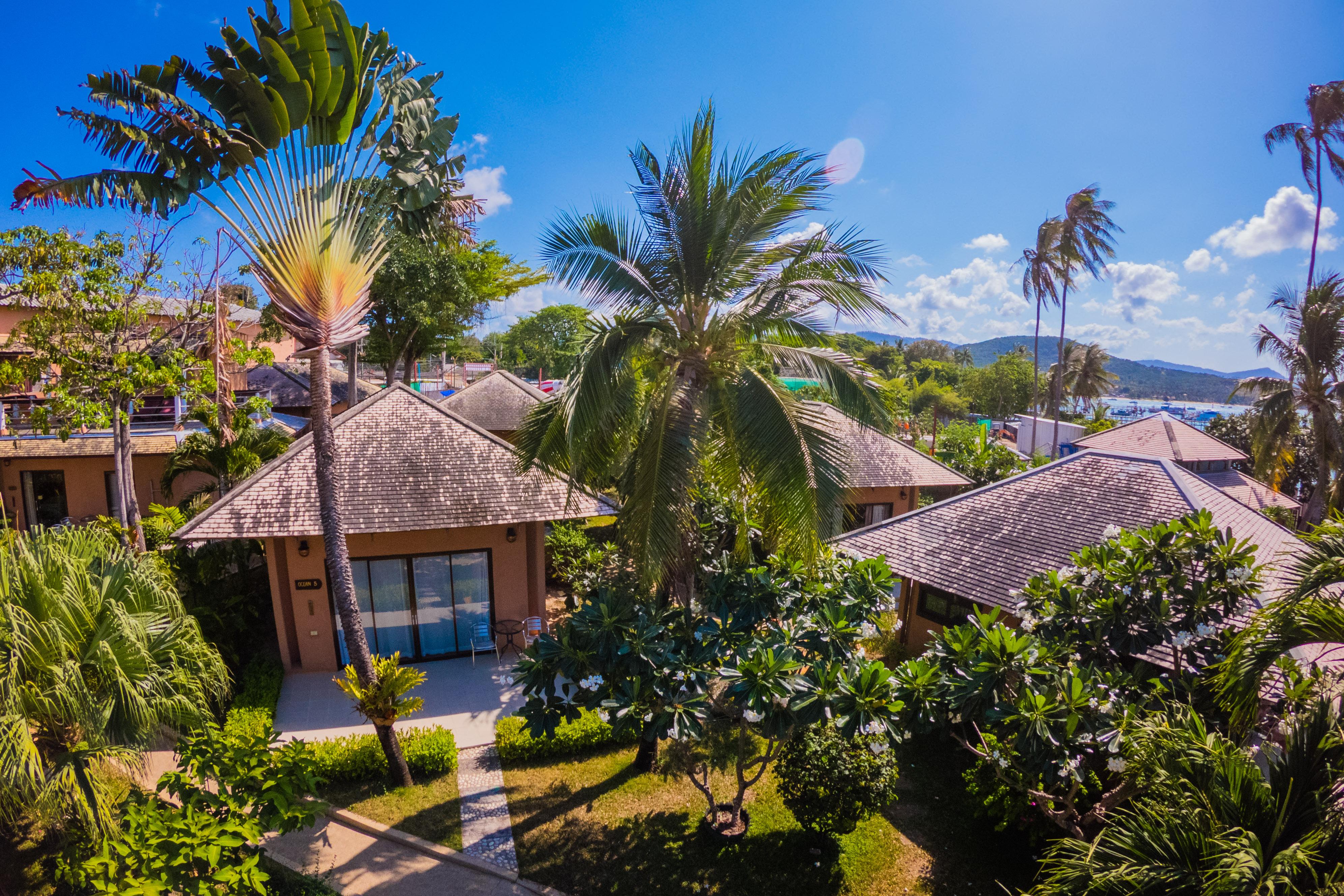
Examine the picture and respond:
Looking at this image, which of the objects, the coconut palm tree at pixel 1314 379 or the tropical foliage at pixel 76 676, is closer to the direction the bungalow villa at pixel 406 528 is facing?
the tropical foliage

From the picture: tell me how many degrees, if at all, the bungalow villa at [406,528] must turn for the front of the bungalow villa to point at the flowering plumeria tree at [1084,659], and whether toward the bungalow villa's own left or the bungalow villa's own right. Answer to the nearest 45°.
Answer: approximately 45° to the bungalow villa's own left

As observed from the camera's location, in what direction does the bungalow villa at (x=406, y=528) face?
facing the viewer

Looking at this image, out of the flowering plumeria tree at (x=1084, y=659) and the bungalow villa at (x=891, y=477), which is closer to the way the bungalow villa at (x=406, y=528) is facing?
the flowering plumeria tree

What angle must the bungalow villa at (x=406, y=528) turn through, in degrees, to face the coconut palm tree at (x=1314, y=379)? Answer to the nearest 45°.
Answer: approximately 90° to its left

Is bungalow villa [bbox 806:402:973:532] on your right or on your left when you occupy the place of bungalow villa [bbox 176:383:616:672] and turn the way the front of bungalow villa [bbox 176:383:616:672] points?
on your left

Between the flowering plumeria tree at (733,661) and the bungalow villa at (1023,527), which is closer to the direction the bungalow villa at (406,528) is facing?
the flowering plumeria tree

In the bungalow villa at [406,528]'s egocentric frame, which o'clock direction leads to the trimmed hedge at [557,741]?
The trimmed hedge is roughly at 11 o'clock from the bungalow villa.

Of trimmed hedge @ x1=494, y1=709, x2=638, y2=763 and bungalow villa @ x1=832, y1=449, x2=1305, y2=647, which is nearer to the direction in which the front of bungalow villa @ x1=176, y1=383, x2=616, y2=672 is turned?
the trimmed hedge

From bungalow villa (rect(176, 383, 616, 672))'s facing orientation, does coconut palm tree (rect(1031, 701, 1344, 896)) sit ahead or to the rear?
ahead

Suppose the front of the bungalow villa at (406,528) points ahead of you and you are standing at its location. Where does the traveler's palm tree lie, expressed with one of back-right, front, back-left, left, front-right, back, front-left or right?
front
